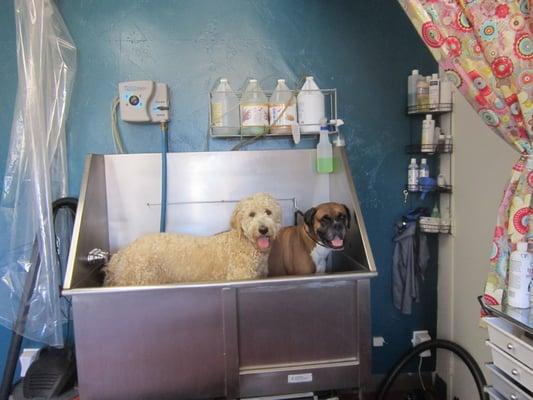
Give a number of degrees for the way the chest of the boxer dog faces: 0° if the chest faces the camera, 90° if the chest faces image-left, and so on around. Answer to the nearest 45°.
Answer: approximately 315°

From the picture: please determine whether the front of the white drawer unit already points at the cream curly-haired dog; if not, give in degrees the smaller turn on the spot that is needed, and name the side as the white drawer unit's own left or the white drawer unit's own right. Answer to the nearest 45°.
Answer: approximately 45° to the white drawer unit's own right

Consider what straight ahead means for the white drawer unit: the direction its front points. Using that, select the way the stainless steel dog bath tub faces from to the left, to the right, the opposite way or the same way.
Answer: to the left

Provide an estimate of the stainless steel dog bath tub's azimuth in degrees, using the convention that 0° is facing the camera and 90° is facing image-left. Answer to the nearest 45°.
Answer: approximately 0°

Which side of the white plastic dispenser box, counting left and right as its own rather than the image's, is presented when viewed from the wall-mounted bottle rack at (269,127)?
left

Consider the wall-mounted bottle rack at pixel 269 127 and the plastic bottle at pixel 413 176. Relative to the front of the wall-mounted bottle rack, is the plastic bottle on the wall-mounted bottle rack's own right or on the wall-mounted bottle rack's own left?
on the wall-mounted bottle rack's own left

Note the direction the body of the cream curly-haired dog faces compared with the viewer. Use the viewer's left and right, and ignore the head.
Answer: facing to the right of the viewer

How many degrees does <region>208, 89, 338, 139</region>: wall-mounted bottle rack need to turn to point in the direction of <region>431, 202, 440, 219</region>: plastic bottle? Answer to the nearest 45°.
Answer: approximately 90° to its left

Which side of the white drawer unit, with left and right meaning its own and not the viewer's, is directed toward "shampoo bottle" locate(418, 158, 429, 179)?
right
